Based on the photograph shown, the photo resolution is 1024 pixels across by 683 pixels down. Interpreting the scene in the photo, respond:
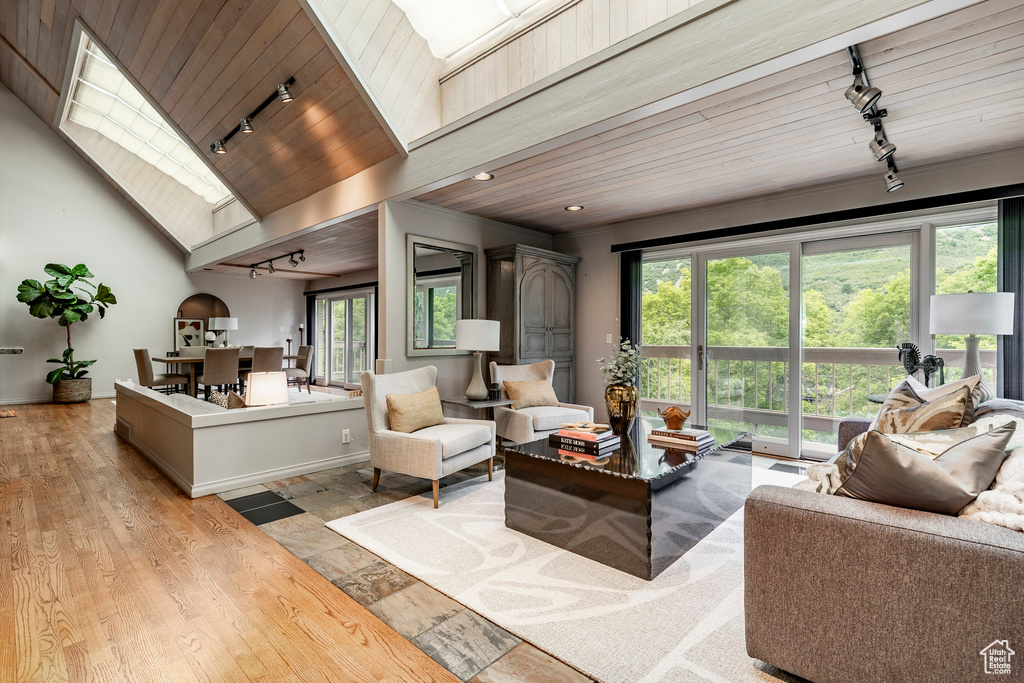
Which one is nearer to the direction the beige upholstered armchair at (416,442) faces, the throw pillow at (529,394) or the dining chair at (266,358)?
the throw pillow

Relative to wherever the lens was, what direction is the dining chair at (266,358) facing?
facing away from the viewer and to the left of the viewer

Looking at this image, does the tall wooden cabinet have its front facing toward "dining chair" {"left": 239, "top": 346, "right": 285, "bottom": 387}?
no

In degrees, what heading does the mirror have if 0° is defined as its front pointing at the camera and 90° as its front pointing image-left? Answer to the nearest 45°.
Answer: approximately 315°

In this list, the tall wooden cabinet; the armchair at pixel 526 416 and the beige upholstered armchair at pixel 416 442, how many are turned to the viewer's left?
0

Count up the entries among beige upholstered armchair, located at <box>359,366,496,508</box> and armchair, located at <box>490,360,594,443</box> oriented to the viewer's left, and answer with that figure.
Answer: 0

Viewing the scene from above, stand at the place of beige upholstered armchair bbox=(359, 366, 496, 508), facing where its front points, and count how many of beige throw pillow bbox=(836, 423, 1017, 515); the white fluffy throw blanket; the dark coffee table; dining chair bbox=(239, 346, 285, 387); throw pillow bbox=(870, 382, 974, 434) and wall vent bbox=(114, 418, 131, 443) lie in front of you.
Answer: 4

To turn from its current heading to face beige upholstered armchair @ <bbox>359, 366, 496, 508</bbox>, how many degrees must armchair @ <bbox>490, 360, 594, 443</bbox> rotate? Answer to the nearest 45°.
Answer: approximately 90° to its right

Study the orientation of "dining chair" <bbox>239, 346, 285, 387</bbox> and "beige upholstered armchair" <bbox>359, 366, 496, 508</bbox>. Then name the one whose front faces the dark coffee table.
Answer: the beige upholstered armchair

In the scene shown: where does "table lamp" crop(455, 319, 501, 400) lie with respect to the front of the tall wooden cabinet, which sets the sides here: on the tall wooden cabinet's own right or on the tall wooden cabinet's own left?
on the tall wooden cabinet's own right

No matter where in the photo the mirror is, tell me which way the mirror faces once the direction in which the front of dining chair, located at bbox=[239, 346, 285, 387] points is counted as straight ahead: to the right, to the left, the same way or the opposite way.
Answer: the opposite way

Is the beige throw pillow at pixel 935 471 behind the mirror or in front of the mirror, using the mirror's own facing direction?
in front

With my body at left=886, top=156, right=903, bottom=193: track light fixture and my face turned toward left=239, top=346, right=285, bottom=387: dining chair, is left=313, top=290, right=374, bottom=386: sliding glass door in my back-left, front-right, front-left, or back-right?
front-right

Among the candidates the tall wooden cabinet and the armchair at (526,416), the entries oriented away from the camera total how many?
0

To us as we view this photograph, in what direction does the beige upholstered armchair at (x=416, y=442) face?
facing the viewer and to the right of the viewer

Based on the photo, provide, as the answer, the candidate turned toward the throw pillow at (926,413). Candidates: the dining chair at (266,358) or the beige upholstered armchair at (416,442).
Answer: the beige upholstered armchair

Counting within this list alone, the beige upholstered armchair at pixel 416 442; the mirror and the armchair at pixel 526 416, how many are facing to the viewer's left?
0

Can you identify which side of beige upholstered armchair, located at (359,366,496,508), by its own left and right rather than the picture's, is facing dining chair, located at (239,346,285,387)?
back

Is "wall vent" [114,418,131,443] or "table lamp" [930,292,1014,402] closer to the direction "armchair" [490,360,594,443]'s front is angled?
the table lamp

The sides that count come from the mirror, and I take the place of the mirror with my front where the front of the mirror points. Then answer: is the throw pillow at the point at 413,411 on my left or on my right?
on my right

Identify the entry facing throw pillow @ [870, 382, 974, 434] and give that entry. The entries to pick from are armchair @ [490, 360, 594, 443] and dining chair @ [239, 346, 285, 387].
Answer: the armchair
